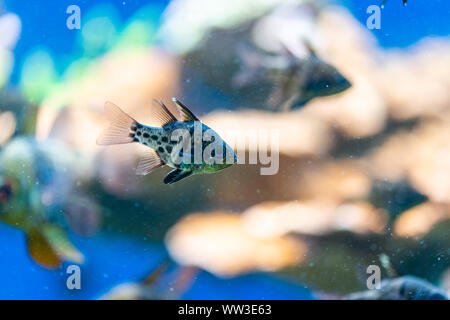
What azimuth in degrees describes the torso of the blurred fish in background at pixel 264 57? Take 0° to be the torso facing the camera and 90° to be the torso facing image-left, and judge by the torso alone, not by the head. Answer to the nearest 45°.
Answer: approximately 270°

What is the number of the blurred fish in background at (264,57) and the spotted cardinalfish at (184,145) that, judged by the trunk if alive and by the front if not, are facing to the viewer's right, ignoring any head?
2

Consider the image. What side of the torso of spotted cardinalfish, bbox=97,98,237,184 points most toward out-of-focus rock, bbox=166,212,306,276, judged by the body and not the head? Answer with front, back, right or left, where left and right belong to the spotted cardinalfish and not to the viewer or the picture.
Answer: left

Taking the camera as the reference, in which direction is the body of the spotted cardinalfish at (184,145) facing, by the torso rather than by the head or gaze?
to the viewer's right

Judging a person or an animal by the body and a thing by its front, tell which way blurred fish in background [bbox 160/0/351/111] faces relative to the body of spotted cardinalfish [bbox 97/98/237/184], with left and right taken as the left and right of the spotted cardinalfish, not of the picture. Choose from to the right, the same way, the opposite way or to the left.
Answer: the same way
